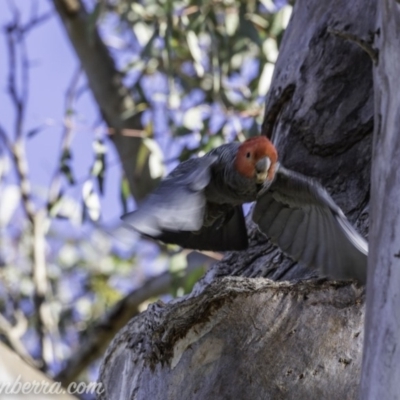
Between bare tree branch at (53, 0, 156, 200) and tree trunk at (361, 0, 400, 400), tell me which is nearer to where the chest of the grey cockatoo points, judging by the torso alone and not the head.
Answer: the tree trunk

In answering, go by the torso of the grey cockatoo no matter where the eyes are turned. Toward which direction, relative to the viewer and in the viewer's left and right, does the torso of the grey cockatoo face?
facing the viewer and to the right of the viewer

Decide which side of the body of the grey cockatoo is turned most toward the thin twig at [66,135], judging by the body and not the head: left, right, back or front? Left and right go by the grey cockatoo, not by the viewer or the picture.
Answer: back

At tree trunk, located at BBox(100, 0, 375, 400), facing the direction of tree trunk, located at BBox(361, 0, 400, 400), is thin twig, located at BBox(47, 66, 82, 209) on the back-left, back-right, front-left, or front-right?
back-left

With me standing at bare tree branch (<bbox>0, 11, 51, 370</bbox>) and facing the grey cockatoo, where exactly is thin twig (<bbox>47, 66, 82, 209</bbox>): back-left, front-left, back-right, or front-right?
front-left

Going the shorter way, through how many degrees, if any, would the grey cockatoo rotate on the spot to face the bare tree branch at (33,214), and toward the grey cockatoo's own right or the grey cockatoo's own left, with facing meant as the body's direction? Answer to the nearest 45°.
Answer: approximately 180°
